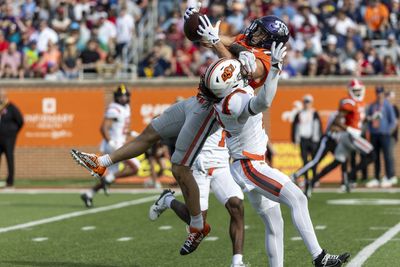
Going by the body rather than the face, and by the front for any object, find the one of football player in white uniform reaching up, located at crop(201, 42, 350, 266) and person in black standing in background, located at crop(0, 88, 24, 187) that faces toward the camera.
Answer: the person in black standing in background

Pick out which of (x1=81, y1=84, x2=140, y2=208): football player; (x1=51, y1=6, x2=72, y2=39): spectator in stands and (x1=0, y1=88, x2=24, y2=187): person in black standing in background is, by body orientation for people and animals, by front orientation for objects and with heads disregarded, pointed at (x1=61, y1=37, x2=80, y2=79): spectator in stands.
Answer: (x1=51, y1=6, x2=72, y2=39): spectator in stands

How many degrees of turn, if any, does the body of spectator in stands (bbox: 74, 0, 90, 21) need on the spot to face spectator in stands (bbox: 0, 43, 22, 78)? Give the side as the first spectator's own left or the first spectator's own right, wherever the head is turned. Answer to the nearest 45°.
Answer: approximately 45° to the first spectator's own right

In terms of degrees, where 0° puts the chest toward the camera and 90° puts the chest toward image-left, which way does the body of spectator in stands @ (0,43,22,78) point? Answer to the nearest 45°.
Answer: approximately 0°

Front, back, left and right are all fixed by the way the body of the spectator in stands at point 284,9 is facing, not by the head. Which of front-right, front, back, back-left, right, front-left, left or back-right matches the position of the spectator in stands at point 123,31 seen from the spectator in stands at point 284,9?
right

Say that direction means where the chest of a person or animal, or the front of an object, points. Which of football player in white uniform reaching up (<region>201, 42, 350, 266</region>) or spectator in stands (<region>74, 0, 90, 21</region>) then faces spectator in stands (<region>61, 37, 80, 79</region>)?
spectator in stands (<region>74, 0, 90, 21</region>)

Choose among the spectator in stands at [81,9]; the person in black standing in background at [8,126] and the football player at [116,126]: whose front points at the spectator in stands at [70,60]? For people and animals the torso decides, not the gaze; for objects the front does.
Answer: the spectator in stands at [81,9]

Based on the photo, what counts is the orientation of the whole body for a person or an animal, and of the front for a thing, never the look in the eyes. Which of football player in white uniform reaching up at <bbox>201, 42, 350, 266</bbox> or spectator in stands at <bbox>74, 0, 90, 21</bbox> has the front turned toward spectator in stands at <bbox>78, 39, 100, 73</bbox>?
spectator in stands at <bbox>74, 0, 90, 21</bbox>

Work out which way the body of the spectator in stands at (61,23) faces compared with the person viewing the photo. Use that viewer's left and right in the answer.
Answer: facing the viewer

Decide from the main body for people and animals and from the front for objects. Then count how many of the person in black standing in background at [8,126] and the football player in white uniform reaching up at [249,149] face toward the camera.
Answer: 1

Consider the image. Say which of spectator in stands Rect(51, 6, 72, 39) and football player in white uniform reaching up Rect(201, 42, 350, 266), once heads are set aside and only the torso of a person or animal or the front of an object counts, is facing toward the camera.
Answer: the spectator in stands

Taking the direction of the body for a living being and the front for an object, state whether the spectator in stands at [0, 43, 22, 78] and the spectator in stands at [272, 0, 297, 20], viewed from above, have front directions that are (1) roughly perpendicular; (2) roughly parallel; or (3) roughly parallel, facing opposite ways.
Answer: roughly parallel

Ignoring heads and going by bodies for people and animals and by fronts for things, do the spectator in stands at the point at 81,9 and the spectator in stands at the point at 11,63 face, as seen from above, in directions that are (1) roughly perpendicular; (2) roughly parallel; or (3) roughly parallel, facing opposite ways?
roughly parallel

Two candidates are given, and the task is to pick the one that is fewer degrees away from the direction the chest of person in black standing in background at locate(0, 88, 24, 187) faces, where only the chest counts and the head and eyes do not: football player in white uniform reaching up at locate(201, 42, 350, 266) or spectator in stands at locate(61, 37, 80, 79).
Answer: the football player in white uniform reaching up

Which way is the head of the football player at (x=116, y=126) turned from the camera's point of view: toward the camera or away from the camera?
toward the camera
